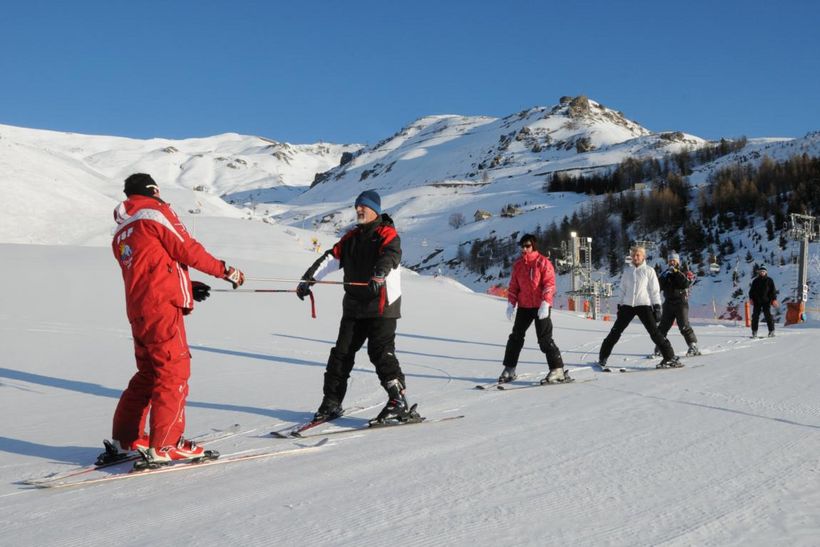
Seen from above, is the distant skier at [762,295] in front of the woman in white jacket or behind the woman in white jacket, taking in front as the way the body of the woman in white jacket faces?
behind

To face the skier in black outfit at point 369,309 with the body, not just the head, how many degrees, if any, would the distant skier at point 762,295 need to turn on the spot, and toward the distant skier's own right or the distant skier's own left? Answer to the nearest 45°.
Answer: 0° — they already face them

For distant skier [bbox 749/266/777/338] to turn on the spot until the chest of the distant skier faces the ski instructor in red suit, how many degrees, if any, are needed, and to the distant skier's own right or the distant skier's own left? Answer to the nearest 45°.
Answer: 0° — they already face them

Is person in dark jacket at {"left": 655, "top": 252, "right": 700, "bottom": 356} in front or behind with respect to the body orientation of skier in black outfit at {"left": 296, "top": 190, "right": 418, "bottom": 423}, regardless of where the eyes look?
behind

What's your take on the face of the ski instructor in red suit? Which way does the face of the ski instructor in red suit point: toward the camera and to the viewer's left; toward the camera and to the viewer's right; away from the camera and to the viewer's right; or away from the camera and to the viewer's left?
away from the camera and to the viewer's right

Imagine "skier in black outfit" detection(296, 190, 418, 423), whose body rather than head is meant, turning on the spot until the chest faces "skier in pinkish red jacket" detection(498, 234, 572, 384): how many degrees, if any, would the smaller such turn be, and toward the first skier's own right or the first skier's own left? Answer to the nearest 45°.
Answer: approximately 180°
